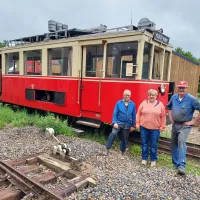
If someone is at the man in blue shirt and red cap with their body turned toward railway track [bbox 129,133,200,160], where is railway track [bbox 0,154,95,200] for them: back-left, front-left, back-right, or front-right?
back-left

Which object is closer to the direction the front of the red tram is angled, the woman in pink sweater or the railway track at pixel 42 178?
the woman in pink sweater

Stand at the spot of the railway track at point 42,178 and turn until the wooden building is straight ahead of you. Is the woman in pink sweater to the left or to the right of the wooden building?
right

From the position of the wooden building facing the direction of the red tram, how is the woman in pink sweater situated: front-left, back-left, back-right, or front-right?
front-left

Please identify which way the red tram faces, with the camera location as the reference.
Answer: facing the viewer and to the right of the viewer

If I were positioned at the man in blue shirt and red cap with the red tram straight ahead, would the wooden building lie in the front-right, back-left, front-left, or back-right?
front-right

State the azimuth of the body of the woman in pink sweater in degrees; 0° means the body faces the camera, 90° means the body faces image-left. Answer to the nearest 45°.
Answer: approximately 0°

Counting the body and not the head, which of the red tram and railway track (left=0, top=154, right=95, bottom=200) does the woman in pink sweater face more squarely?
the railway track

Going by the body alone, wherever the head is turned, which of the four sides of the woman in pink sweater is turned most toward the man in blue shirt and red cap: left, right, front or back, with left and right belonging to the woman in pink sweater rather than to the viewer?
left

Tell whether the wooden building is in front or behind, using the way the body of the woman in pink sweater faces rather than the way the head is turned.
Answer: behind

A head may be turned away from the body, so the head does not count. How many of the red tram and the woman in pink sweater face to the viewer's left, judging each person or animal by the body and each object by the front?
0

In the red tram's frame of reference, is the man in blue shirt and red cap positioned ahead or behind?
ahead

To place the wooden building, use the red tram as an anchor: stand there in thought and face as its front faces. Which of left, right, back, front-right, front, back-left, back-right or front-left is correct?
left
